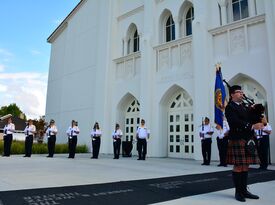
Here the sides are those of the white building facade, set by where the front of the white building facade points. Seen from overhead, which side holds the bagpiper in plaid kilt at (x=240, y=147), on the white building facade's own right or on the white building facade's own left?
on the white building facade's own left

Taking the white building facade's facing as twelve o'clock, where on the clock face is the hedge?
The hedge is roughly at 2 o'clock from the white building facade.

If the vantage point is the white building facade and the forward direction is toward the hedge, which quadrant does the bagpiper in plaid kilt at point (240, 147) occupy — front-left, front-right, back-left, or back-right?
back-left

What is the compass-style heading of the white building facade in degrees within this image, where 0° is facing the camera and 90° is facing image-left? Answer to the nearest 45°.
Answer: approximately 45°
